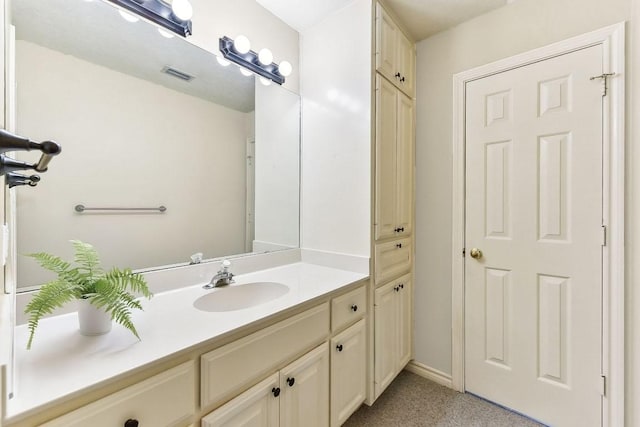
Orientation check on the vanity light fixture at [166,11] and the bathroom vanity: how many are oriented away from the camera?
0

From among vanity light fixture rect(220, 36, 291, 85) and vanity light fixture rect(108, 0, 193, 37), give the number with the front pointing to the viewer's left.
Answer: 0

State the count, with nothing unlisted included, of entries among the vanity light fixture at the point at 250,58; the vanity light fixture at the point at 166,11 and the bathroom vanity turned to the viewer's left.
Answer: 0

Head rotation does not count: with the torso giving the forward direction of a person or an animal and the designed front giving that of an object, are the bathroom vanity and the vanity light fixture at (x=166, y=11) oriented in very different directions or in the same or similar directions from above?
same or similar directions

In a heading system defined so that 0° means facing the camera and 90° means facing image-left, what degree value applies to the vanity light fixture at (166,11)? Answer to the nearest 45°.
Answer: approximately 315°

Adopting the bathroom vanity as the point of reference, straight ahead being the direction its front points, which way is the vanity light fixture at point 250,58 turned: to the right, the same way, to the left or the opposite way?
the same way

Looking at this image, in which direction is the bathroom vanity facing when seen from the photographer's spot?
facing the viewer and to the right of the viewer

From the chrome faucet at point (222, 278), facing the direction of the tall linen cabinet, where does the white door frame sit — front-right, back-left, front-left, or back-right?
front-right

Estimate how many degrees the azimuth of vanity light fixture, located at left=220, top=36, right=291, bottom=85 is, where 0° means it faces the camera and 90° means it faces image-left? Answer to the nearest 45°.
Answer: approximately 315°

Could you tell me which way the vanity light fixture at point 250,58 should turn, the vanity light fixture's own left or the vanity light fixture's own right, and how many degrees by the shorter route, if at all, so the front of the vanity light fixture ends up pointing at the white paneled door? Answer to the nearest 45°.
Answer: approximately 45° to the vanity light fixture's own left

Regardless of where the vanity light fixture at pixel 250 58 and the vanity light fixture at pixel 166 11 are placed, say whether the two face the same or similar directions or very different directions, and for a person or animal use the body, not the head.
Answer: same or similar directions

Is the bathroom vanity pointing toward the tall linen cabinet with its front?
no

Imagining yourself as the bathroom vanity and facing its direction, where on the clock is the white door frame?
The white door frame is roughly at 11 o'clock from the bathroom vanity.
